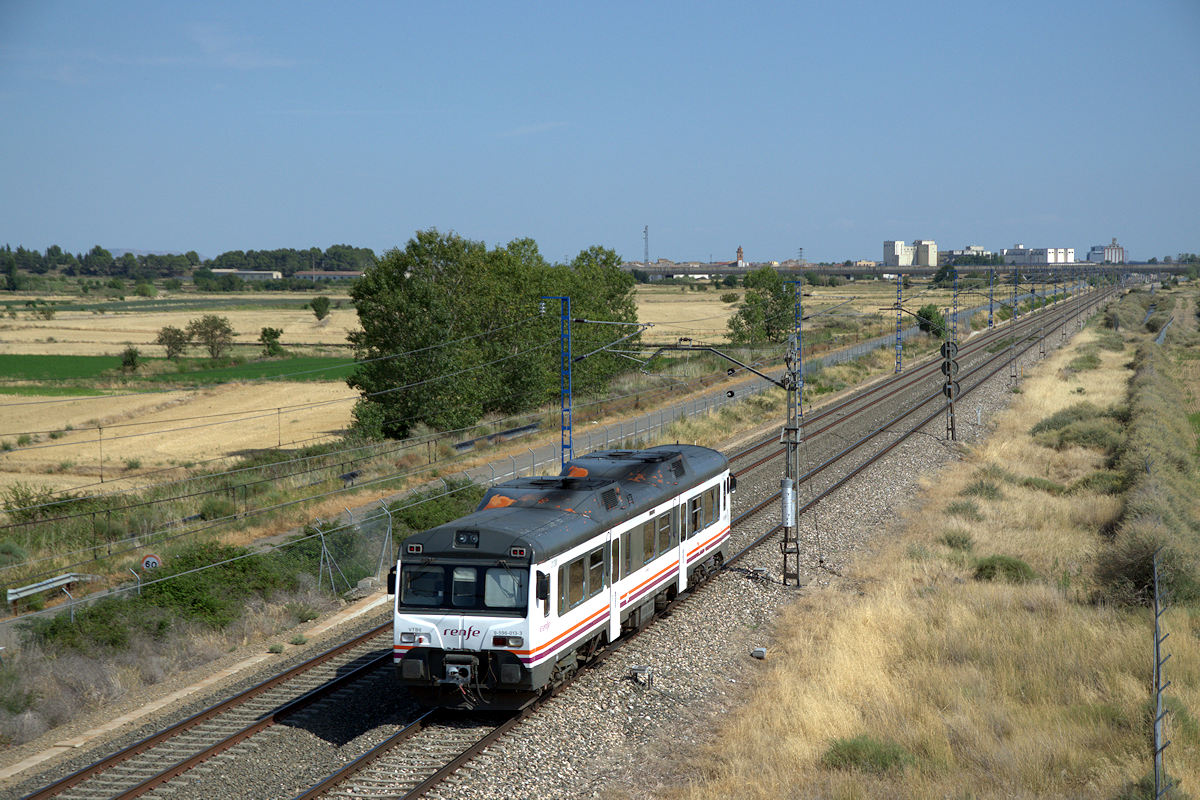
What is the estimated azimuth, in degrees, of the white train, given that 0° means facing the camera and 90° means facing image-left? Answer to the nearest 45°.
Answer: approximately 45°

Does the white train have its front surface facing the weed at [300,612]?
no

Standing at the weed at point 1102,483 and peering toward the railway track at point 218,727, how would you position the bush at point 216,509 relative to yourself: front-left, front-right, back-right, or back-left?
front-right

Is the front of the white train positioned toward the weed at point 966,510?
no

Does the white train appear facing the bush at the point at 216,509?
no

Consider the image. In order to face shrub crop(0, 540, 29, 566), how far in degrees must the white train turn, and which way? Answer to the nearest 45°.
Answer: approximately 90° to its right

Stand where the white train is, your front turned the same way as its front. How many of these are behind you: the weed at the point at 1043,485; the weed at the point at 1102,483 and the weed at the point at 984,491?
3

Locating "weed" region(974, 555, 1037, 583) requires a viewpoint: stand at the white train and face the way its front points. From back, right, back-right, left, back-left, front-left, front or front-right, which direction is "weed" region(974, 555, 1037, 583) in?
back

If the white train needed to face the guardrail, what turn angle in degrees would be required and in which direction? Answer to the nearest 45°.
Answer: approximately 90° to its right

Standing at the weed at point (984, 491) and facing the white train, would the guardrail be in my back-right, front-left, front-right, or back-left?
front-right

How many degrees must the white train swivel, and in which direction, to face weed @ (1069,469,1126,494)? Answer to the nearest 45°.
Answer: approximately 180°

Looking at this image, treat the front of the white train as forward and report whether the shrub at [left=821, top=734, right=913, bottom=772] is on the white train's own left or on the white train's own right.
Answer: on the white train's own left

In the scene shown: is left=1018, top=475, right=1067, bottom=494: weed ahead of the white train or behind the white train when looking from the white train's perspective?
behind

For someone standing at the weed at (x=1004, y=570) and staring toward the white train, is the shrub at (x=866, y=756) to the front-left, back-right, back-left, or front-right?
front-left

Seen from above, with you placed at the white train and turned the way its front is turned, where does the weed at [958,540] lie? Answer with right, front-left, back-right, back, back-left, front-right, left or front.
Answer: back
